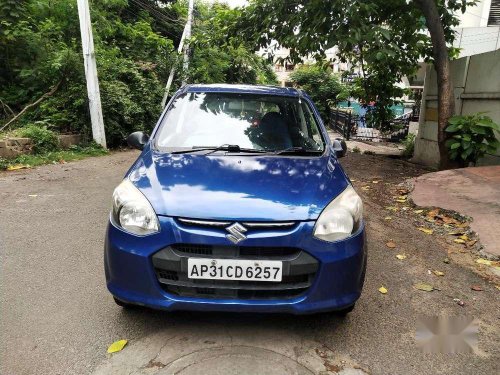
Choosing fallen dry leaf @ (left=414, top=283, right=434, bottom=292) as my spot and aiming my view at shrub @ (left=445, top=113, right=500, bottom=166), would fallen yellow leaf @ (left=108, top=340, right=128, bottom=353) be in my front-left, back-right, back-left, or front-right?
back-left

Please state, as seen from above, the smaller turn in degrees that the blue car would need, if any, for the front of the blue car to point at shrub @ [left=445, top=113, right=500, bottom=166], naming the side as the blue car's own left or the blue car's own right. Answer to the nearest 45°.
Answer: approximately 135° to the blue car's own left

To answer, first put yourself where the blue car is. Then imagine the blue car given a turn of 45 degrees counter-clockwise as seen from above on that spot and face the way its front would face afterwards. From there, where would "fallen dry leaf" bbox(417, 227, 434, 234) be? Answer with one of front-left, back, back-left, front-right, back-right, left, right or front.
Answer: left

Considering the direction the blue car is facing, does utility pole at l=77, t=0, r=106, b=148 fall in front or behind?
behind

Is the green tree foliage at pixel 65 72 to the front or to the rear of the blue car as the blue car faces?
to the rear

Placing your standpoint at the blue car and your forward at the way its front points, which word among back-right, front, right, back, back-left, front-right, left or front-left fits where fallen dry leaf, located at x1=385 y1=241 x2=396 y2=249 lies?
back-left

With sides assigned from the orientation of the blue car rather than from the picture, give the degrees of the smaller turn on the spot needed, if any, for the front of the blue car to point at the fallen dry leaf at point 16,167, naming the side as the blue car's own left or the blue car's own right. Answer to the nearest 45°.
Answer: approximately 135° to the blue car's own right

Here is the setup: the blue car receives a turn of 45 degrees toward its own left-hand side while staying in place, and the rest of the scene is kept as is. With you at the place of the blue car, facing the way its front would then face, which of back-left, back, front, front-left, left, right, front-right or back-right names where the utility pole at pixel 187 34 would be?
back-left

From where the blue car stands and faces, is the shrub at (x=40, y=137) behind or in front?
behind

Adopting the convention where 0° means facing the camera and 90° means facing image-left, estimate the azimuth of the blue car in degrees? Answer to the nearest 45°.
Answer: approximately 0°
